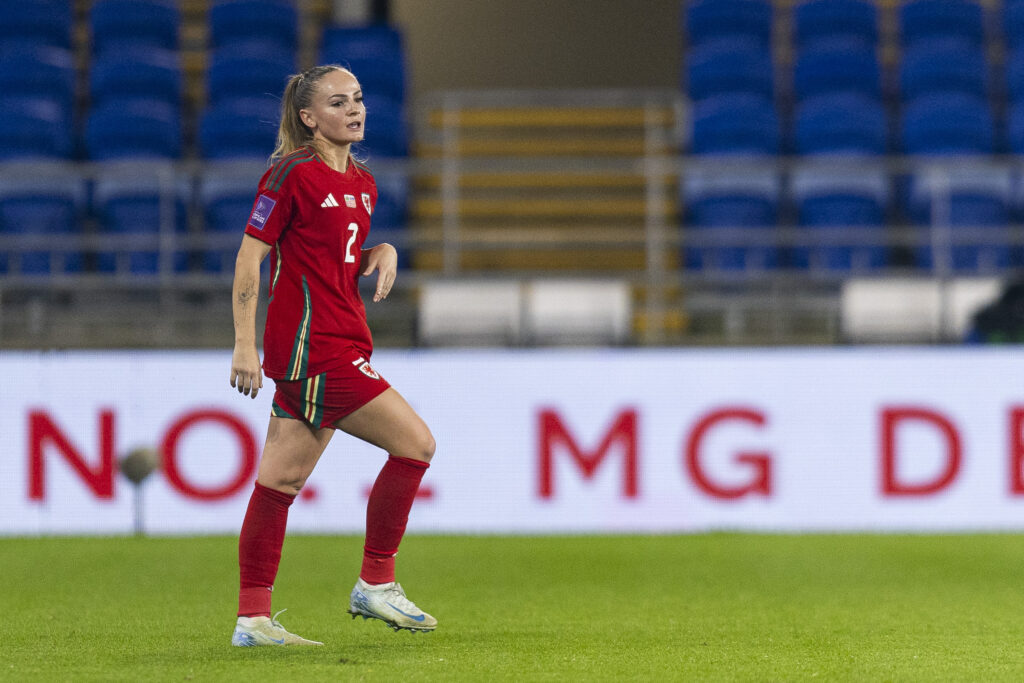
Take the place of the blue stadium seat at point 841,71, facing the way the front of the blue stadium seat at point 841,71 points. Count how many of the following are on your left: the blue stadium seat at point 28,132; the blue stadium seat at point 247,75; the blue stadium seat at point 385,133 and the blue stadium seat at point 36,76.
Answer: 0

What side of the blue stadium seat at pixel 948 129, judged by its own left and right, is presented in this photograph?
front

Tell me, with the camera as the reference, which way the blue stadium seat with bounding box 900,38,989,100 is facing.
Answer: facing the viewer

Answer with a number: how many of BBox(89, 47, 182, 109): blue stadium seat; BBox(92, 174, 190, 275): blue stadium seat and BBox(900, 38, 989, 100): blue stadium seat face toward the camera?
3

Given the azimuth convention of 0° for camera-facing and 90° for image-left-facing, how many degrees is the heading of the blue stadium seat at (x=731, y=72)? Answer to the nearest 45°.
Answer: approximately 0°

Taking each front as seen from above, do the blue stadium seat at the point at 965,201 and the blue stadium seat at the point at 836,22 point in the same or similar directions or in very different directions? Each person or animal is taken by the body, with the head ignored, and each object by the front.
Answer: same or similar directions

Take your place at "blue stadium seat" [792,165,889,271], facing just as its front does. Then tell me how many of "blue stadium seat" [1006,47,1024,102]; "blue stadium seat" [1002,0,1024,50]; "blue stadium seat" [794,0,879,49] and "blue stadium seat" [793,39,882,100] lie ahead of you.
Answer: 0

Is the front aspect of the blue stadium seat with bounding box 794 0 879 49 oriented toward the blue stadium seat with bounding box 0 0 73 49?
no

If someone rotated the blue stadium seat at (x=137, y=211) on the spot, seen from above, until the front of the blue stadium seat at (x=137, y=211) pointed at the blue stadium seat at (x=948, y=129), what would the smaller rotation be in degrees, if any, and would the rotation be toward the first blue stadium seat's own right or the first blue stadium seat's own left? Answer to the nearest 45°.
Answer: approximately 90° to the first blue stadium seat's own left

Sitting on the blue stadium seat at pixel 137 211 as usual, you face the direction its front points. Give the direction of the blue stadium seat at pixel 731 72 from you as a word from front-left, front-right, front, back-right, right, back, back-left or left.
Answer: left

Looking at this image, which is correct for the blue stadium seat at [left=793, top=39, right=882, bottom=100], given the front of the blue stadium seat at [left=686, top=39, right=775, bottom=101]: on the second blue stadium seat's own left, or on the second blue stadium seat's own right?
on the second blue stadium seat's own left

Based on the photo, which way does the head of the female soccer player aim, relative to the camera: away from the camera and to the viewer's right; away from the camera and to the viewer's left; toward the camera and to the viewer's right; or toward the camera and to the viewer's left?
toward the camera and to the viewer's right

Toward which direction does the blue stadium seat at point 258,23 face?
toward the camera

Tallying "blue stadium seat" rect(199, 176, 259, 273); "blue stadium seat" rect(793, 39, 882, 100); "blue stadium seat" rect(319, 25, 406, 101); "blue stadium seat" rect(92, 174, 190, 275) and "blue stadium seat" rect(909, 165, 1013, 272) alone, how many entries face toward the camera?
5

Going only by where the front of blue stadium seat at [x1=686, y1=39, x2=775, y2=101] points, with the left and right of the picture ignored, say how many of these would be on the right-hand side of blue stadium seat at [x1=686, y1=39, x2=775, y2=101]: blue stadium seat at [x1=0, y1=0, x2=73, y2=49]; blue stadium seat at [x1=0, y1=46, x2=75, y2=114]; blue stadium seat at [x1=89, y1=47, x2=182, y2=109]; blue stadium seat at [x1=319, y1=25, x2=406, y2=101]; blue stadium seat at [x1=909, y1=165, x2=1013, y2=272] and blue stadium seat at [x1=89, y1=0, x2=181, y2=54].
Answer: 5

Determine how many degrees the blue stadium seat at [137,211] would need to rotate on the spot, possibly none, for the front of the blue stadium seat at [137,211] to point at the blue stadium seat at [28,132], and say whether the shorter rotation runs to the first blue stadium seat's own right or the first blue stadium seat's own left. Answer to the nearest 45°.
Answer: approximately 135° to the first blue stadium seat's own right

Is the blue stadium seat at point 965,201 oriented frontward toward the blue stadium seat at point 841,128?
no

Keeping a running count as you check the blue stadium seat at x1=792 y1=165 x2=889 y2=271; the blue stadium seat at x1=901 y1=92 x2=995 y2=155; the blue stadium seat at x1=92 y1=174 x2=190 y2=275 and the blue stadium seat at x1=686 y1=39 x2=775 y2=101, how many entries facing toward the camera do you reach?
4

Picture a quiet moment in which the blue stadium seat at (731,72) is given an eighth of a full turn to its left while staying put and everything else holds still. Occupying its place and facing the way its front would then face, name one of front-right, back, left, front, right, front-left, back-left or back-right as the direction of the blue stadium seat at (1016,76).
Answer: front-left

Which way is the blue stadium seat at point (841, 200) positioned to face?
toward the camera

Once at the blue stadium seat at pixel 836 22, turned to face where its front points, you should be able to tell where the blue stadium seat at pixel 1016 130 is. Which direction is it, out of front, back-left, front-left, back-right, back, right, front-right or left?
front-left

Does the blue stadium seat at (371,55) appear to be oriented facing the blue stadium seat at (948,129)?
no

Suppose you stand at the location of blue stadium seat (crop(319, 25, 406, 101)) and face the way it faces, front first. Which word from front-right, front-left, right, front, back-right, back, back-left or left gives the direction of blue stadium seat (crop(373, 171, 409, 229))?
front
